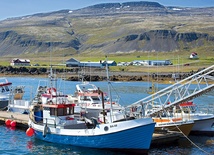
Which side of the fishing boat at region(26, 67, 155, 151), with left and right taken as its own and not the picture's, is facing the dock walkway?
left
